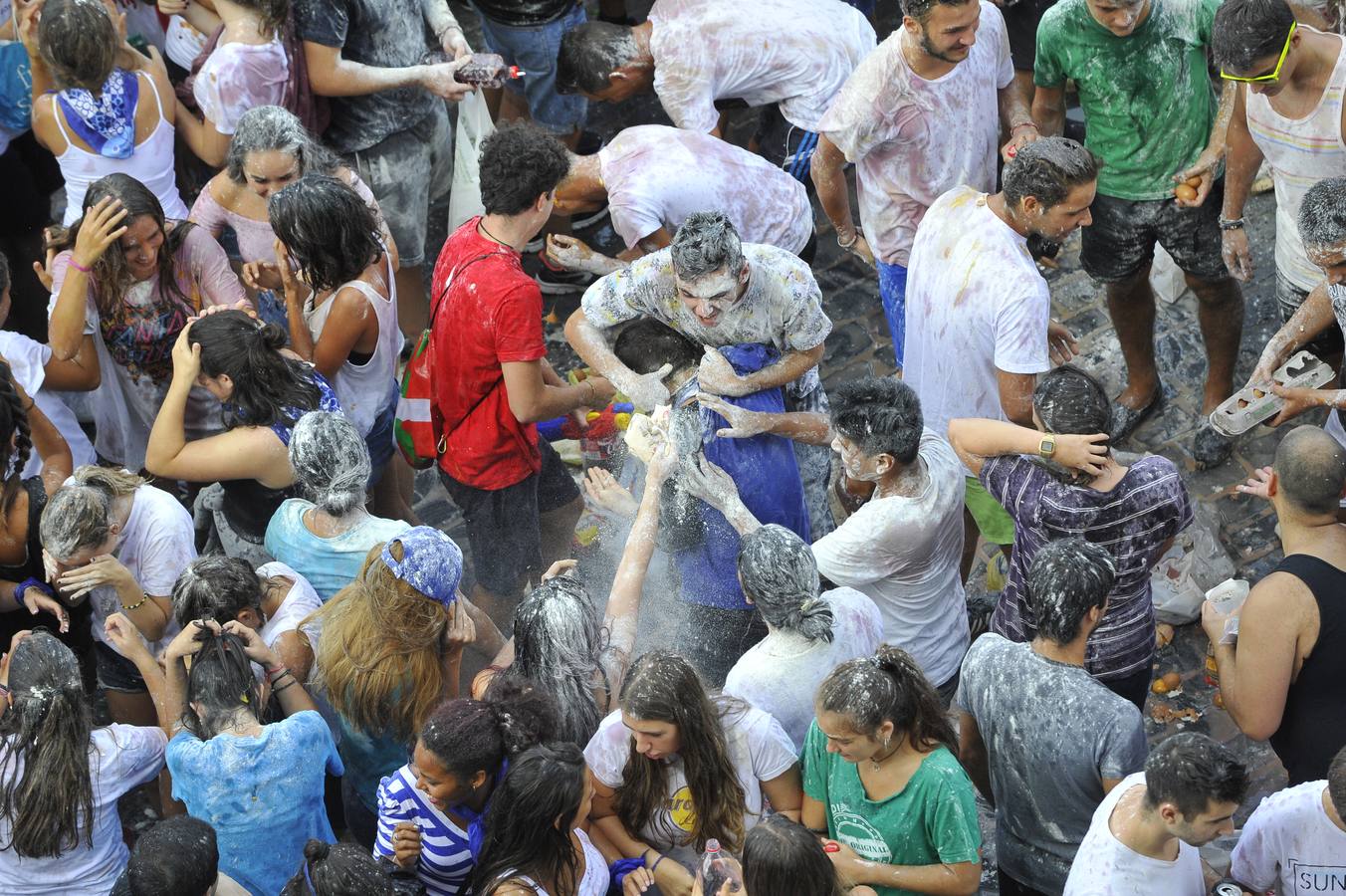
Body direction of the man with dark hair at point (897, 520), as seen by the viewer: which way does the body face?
to the viewer's left

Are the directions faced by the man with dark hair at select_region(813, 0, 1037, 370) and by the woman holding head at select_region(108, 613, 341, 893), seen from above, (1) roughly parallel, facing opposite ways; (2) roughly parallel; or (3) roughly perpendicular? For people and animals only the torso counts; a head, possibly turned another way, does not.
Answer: roughly parallel, facing opposite ways

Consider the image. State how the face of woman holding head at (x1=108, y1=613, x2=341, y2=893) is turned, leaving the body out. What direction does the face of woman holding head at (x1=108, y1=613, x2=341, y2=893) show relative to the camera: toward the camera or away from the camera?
away from the camera

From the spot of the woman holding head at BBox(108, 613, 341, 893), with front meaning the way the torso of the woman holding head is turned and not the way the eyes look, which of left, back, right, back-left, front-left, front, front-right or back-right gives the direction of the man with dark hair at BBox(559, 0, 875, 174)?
front-right

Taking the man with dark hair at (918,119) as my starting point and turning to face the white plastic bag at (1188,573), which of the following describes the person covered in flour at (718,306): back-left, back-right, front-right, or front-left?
front-right

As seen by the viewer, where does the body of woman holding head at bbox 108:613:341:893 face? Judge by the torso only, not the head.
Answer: away from the camera

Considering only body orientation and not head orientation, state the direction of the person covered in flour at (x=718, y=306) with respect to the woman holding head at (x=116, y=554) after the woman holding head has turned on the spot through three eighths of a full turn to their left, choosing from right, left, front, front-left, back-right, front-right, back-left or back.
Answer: front

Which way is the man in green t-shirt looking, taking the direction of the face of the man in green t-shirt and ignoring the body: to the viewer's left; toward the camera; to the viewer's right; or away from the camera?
toward the camera

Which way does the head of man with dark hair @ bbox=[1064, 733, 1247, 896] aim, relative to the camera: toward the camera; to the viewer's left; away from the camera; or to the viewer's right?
to the viewer's right

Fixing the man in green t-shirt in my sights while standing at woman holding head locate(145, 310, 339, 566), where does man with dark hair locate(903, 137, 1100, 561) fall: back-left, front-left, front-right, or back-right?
front-right

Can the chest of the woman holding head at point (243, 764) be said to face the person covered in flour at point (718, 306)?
no

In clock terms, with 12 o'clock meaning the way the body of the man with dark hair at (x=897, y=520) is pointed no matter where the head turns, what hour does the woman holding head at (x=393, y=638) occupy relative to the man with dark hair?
The woman holding head is roughly at 11 o'clock from the man with dark hair.

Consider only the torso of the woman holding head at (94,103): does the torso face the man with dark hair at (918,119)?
no

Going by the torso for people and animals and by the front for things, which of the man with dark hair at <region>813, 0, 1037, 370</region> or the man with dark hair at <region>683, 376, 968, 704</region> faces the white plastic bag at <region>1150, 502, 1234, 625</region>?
the man with dark hair at <region>813, 0, 1037, 370</region>
